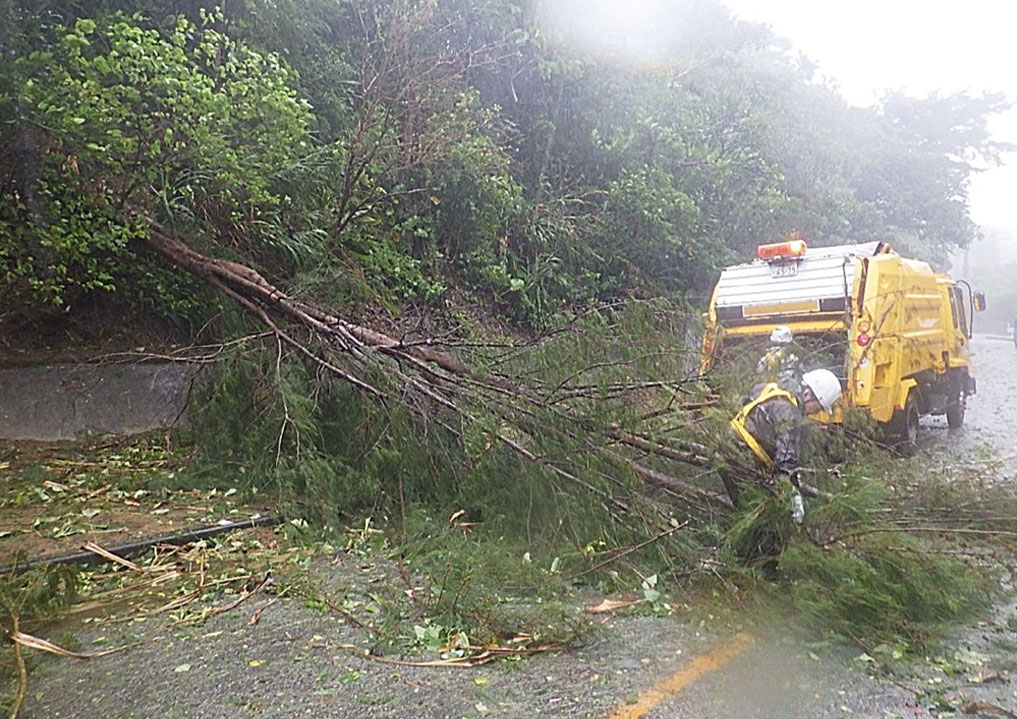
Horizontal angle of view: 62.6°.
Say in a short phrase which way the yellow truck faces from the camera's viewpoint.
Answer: facing away from the viewer and to the right of the viewer

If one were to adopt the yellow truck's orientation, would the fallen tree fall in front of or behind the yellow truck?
behind

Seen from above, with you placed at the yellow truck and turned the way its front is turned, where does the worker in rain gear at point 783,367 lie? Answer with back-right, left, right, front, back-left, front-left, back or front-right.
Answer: back-right

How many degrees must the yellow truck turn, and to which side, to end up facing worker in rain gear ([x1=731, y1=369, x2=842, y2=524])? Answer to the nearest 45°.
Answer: approximately 135° to its right

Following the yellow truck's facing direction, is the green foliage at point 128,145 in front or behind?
behind

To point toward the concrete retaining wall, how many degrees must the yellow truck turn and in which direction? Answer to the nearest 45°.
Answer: approximately 180°

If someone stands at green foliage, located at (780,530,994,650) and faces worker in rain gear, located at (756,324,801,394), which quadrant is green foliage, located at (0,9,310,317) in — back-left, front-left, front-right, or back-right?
front-left
